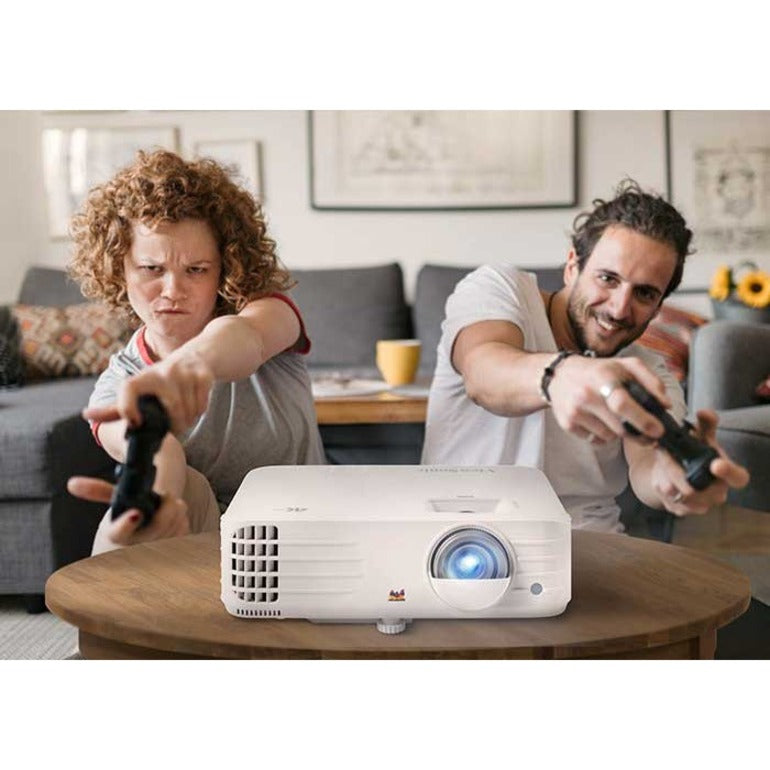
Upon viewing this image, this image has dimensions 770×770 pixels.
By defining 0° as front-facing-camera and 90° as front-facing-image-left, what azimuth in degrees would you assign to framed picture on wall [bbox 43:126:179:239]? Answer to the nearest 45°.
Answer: approximately 0°

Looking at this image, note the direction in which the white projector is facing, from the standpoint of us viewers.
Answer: facing the viewer

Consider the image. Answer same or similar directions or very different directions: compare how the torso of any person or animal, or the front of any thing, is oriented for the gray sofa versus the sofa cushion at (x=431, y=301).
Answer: same or similar directions

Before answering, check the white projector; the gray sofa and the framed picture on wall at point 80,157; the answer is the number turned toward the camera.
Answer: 3

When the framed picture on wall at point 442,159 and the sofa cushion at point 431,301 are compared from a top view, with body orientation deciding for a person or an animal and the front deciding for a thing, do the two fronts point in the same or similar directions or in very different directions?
same or similar directions

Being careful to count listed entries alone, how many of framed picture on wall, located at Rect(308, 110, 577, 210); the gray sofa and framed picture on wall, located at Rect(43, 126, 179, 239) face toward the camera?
3

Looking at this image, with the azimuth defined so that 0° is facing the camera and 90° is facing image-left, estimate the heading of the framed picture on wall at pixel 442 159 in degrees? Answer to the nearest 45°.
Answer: approximately 0°

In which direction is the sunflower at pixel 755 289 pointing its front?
toward the camera

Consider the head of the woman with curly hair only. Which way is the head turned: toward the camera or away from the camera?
toward the camera

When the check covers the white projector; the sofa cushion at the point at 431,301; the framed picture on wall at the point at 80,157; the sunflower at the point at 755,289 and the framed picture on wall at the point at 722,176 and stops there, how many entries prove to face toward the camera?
5

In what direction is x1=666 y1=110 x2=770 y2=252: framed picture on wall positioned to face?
toward the camera
